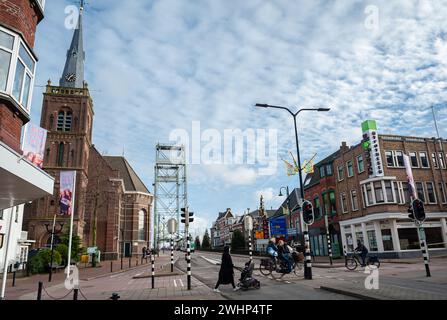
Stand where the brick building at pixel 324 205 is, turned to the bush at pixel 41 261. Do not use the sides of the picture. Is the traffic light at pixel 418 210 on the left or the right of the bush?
left

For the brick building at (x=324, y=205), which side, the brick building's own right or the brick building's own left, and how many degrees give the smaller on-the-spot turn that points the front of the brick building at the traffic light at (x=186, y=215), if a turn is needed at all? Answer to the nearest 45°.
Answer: approximately 45° to the brick building's own left

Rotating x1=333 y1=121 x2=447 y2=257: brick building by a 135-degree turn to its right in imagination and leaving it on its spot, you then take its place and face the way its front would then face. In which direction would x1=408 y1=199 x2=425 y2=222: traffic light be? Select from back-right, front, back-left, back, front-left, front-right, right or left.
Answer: back-left

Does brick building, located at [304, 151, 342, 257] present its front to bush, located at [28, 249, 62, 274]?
yes

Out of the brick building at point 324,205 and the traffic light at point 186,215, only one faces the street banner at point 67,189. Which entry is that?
the brick building

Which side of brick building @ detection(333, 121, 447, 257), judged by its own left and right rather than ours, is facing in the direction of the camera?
front

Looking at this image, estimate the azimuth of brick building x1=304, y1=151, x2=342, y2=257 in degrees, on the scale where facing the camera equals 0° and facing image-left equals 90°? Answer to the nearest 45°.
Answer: approximately 45°

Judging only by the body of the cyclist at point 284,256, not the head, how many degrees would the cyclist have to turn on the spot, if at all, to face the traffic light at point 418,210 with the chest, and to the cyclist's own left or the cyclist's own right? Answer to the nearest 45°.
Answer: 0° — they already face it
